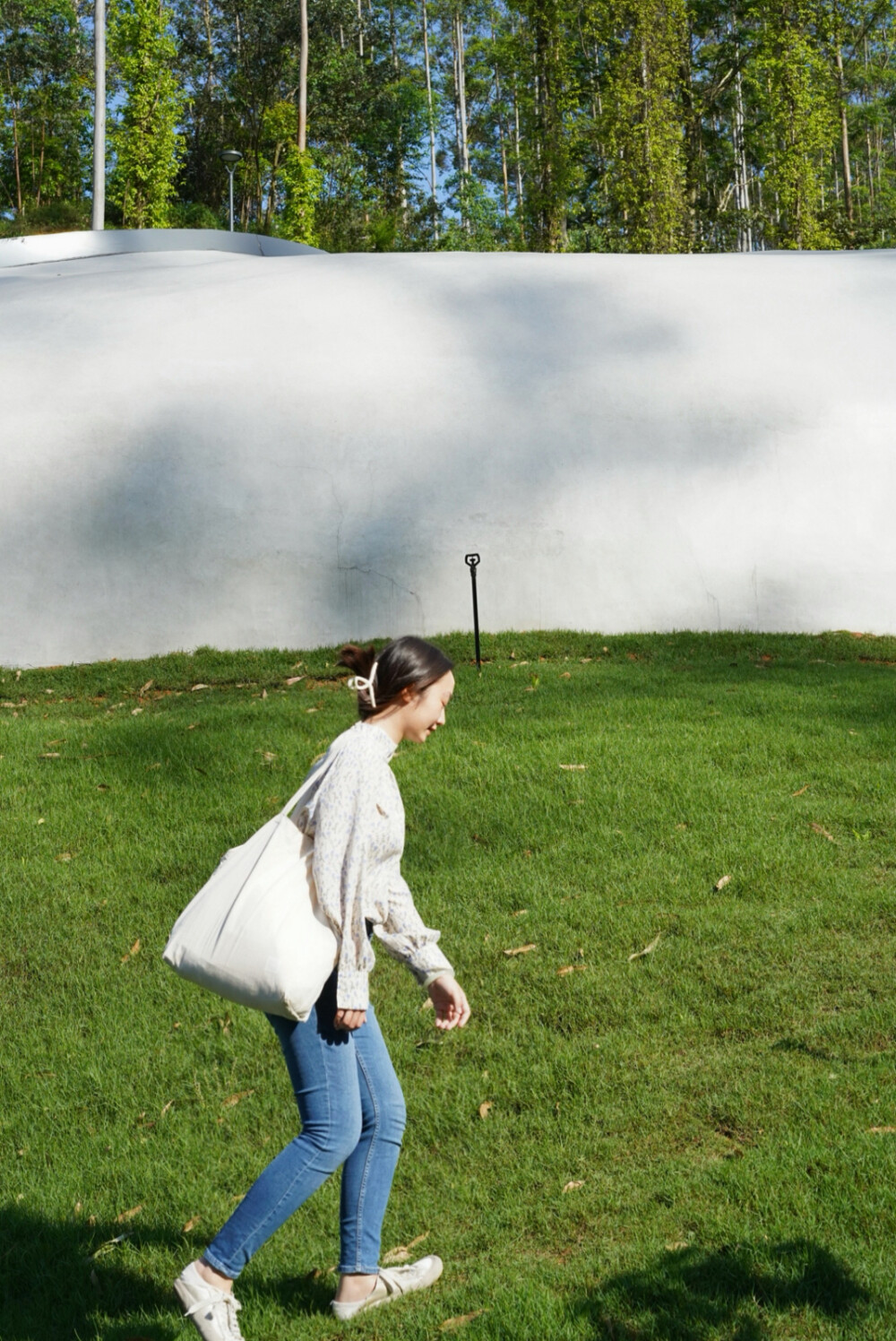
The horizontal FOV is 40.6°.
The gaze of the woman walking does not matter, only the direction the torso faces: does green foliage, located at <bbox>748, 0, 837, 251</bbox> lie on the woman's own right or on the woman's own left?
on the woman's own left

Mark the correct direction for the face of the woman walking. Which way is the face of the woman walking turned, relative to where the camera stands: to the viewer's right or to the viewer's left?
to the viewer's right

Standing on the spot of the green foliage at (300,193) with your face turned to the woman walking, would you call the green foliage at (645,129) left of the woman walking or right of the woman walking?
left

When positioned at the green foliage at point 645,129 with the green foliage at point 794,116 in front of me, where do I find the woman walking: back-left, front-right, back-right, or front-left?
back-right

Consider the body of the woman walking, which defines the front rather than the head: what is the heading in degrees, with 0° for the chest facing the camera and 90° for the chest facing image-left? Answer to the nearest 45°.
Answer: approximately 270°

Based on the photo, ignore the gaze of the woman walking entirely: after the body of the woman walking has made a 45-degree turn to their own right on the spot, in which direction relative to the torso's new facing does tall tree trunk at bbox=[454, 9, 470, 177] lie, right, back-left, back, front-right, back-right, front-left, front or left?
back-left

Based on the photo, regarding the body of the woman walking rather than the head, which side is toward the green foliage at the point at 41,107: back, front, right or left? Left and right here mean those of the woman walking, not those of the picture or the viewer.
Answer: left

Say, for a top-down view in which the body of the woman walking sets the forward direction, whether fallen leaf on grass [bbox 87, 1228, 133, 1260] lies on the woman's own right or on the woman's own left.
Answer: on the woman's own left

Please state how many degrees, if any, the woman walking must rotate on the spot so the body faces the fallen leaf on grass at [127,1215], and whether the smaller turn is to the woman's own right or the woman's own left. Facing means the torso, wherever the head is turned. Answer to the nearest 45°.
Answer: approximately 135° to the woman's own left

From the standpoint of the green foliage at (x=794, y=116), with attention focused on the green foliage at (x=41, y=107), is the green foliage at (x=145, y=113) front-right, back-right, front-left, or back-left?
front-left

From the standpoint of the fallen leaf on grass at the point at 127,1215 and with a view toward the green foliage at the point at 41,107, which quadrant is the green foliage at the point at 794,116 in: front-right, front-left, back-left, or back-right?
front-right

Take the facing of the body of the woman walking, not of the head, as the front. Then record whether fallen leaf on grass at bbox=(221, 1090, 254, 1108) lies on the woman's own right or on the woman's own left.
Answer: on the woman's own left

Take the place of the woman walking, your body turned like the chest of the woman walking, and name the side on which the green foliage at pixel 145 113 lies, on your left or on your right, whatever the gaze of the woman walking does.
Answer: on your left

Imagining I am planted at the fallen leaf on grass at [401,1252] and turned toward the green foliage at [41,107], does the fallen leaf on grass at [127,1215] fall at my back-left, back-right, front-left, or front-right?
front-left

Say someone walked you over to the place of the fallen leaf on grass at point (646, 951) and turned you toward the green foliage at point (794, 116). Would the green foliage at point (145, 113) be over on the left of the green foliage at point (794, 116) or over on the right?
left
